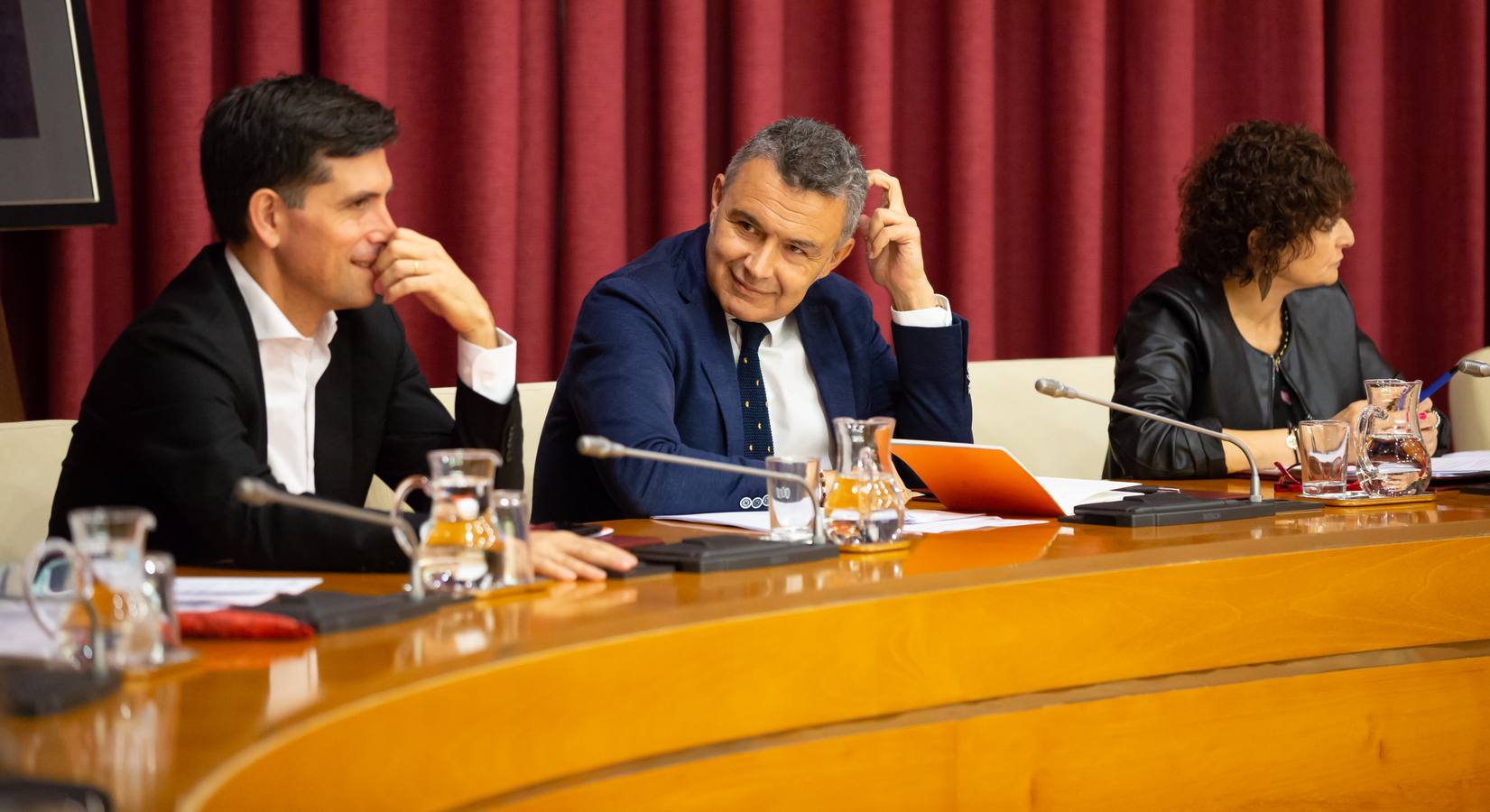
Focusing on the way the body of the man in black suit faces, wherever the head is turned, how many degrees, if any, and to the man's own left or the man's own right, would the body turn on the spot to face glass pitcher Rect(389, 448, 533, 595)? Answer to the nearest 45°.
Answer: approximately 45° to the man's own right

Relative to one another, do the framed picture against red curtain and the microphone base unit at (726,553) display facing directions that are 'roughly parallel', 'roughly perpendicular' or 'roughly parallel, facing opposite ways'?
roughly parallel, facing opposite ways

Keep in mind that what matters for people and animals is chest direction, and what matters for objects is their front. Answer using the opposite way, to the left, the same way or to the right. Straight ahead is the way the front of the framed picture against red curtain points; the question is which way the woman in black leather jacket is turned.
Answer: the same way

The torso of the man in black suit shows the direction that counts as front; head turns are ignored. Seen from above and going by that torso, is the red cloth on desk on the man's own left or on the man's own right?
on the man's own right

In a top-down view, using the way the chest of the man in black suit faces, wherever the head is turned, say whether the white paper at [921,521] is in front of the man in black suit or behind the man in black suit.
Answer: in front

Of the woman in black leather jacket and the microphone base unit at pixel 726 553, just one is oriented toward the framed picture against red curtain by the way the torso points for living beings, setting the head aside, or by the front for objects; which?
the microphone base unit

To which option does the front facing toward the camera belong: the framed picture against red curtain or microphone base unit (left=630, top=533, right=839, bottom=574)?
the framed picture against red curtain

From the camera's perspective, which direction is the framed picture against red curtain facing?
toward the camera

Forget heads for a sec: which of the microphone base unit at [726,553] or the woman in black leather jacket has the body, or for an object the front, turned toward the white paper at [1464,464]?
the woman in black leather jacket

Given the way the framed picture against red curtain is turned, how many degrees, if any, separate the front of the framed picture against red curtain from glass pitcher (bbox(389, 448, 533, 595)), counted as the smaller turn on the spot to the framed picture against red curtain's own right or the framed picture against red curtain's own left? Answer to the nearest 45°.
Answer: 0° — it already faces it

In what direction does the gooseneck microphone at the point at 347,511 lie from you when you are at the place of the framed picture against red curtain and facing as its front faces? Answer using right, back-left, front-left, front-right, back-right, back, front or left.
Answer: front

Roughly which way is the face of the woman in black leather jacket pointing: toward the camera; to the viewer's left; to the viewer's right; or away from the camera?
to the viewer's right

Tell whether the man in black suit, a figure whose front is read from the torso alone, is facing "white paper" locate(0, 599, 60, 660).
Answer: no

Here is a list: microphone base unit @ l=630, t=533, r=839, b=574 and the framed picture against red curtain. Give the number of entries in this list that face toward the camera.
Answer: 1

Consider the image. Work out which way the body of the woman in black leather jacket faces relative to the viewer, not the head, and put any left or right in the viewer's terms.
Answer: facing the viewer and to the right of the viewer

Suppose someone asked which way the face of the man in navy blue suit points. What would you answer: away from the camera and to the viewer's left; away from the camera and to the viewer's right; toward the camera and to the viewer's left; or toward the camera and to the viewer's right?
toward the camera and to the viewer's left

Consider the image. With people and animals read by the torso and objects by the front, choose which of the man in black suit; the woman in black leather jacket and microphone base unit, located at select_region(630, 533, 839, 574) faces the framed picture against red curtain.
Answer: the microphone base unit
